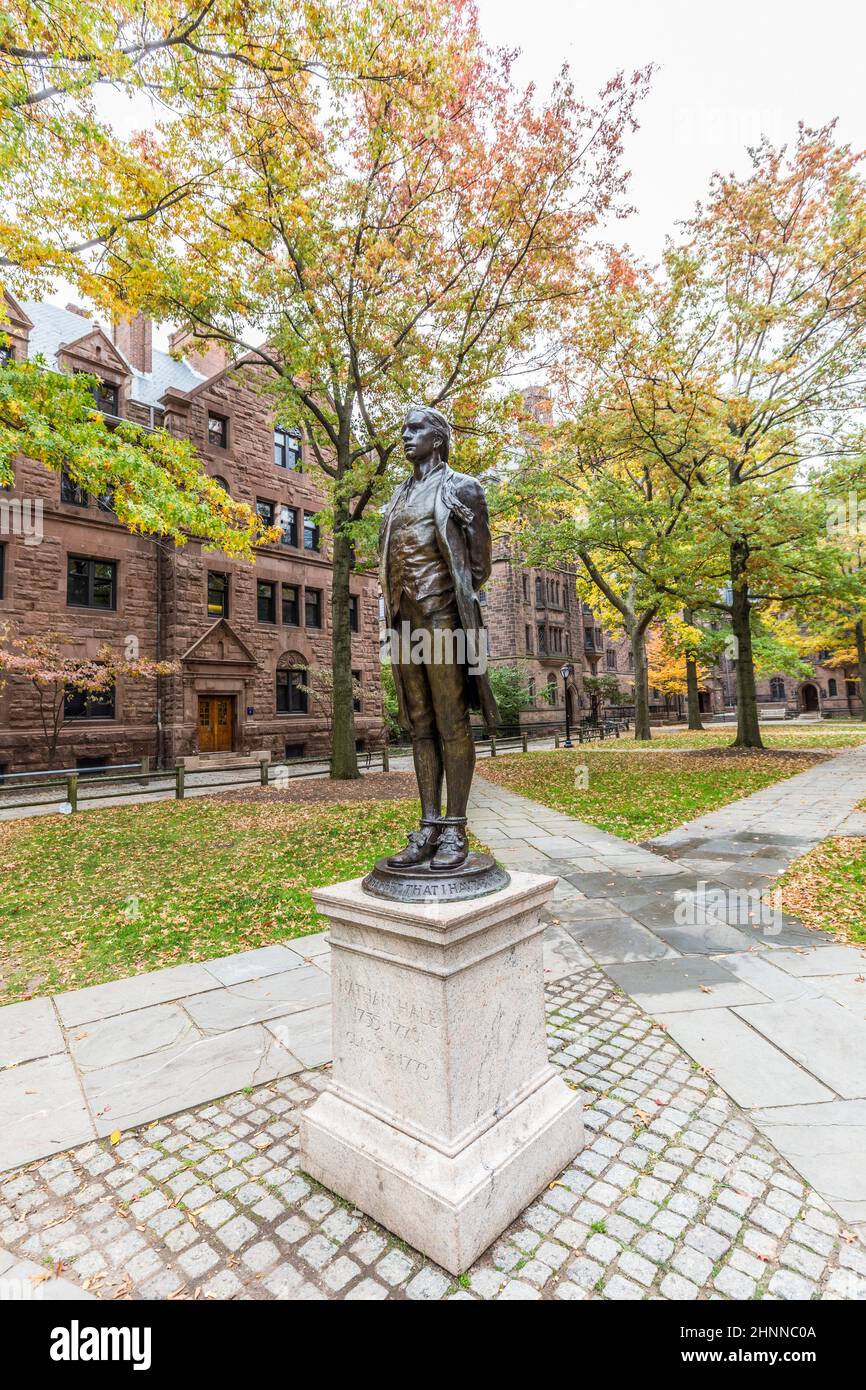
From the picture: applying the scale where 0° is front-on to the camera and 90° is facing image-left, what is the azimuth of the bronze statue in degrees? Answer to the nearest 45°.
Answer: approximately 45°

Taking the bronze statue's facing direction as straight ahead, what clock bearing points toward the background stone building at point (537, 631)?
The background stone building is roughly at 5 o'clock from the bronze statue.

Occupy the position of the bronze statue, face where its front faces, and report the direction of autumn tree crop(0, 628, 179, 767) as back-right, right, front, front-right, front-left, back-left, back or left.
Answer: right

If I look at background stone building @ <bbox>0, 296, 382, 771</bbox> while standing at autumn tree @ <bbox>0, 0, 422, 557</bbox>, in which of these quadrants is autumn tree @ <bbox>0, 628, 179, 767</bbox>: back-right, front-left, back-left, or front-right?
front-left
